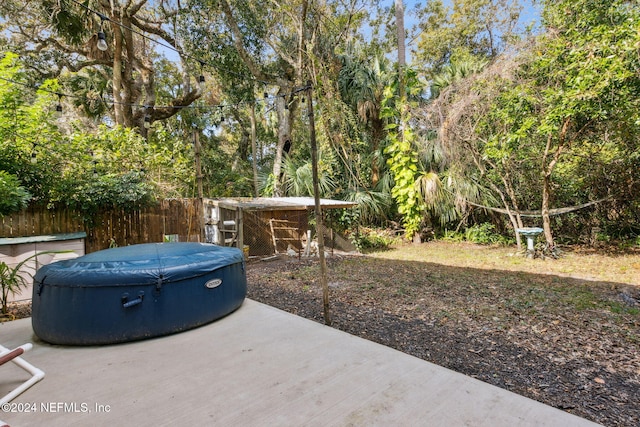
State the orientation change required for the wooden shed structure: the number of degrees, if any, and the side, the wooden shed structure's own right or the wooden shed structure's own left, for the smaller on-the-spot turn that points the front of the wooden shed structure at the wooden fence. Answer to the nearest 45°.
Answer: approximately 90° to the wooden shed structure's own right

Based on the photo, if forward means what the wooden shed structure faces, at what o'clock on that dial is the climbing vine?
The climbing vine is roughly at 9 o'clock from the wooden shed structure.

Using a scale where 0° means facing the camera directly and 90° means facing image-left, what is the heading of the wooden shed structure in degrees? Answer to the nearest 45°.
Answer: approximately 0°
